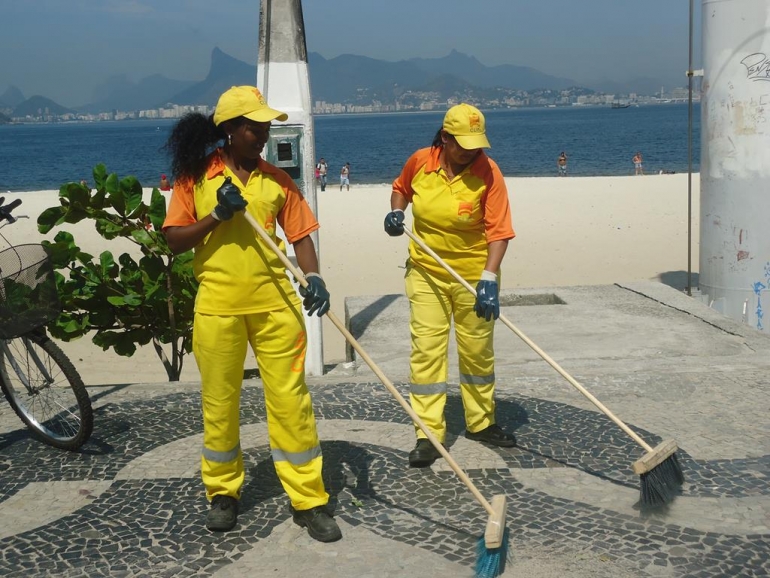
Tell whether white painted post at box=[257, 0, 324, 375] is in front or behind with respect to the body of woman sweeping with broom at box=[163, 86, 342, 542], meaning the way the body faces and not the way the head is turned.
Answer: behind

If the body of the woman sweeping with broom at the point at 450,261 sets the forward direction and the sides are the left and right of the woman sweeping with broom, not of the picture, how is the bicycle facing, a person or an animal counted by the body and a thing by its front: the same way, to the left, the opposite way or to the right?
to the left

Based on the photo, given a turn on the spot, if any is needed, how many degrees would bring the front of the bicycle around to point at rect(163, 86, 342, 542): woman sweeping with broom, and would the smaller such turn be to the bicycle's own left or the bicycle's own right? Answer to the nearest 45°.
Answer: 0° — it already faces them

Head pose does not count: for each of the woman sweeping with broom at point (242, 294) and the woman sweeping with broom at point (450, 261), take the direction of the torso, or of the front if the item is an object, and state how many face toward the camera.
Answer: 2

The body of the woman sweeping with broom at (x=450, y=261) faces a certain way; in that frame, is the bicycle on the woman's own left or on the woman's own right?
on the woman's own right

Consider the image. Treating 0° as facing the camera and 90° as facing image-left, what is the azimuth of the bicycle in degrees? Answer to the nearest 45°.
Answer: approximately 315°

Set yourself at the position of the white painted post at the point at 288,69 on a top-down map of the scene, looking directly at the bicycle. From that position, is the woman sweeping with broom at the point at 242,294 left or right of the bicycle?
left

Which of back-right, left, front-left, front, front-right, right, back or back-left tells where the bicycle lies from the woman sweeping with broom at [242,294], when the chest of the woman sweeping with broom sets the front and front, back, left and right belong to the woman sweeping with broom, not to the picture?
back-right

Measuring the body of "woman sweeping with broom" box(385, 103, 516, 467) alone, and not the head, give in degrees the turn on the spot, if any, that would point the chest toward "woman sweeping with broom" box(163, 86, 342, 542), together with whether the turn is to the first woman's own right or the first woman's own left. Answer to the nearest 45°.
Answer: approximately 45° to the first woman's own right

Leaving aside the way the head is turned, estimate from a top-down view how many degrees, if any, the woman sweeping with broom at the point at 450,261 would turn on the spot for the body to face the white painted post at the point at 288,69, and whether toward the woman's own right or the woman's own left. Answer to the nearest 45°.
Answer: approximately 135° to the woman's own right

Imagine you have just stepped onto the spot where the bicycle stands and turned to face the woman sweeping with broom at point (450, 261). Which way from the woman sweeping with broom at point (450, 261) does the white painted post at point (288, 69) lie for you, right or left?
left
